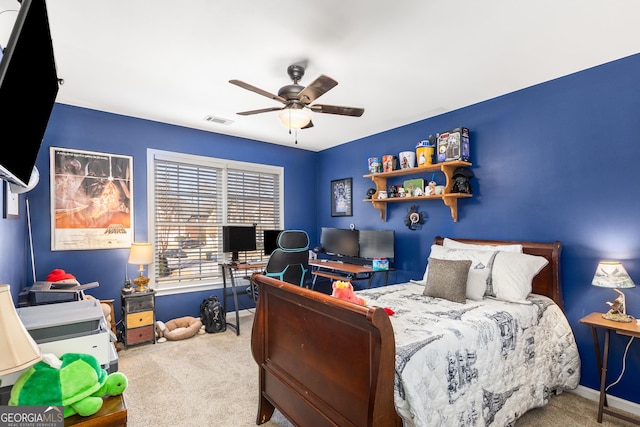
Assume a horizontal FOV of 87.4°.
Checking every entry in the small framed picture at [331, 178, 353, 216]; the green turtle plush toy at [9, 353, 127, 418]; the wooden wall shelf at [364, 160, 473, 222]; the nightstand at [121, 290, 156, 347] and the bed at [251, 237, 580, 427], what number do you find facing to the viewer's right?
1

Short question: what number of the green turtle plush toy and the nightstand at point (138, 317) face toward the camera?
1

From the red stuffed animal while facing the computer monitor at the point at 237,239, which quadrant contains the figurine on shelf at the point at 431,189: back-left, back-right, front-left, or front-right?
front-right

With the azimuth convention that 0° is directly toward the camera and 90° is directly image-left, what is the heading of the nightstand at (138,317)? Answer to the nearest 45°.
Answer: approximately 0°

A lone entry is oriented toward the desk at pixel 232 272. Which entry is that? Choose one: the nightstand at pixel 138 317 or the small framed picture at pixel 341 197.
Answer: the small framed picture

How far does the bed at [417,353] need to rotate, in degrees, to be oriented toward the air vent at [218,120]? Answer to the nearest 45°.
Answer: approximately 90° to its right

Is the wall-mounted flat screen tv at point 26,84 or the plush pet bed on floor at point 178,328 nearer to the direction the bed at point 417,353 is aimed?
the wall-mounted flat screen tv

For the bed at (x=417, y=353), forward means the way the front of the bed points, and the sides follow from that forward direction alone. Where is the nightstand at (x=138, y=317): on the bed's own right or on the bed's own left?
on the bed's own right

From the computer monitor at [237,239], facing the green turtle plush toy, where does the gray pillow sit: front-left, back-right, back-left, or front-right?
front-left

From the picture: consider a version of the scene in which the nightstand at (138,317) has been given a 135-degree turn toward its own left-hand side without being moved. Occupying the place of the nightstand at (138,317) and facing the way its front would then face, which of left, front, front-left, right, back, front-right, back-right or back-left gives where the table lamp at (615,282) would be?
right

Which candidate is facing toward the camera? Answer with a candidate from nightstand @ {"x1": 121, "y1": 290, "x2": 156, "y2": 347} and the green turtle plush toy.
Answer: the nightstand

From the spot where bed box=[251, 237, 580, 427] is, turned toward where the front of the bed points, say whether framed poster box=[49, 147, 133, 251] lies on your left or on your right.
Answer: on your right

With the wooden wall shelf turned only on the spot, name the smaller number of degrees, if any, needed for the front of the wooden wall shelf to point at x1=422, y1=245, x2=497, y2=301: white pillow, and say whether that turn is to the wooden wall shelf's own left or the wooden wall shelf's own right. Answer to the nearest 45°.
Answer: approximately 90° to the wooden wall shelf's own left

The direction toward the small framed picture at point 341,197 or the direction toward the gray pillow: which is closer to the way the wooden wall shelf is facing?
the gray pillow

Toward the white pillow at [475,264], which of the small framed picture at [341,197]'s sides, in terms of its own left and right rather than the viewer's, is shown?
left

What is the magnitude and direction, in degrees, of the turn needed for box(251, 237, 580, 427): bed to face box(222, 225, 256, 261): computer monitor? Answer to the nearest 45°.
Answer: approximately 90° to its right

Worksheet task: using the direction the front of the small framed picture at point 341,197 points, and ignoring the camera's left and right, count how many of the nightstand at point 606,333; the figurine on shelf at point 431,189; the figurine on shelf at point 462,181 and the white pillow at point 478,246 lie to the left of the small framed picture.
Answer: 4
